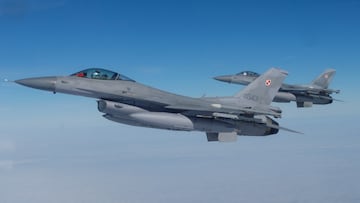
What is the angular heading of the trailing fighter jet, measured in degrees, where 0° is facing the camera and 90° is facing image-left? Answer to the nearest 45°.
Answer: approximately 90°

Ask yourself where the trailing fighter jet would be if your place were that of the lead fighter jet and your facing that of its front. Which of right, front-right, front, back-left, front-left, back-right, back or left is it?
back-right

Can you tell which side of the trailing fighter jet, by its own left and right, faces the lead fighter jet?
left

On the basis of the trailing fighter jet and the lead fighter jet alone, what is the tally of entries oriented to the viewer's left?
2

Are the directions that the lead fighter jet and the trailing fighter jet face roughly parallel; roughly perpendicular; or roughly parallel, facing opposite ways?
roughly parallel

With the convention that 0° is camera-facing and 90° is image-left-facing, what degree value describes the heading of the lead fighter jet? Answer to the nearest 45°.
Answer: approximately 90°
